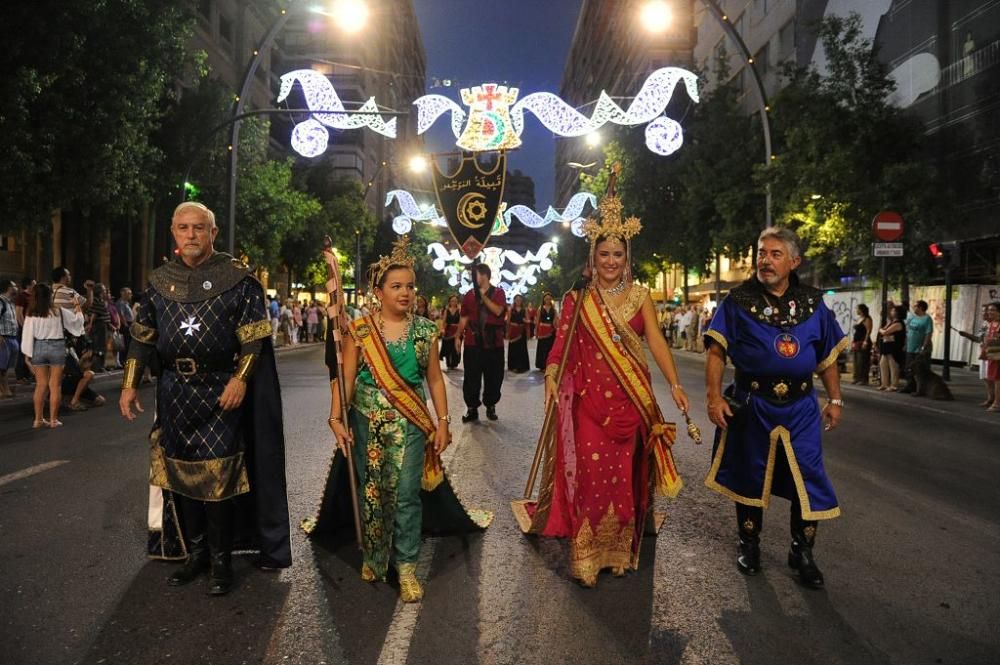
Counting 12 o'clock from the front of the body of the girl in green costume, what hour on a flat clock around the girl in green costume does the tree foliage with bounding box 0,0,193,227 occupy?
The tree foliage is roughly at 5 o'clock from the girl in green costume.

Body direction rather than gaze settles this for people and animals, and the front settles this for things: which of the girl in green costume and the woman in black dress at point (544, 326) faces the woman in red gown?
the woman in black dress

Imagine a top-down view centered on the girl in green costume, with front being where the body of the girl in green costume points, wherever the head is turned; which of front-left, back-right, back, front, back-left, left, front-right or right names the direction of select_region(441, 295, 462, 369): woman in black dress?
back

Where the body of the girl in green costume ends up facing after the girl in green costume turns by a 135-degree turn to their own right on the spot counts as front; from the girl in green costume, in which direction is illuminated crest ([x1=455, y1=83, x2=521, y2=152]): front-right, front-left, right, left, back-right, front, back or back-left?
front-right
